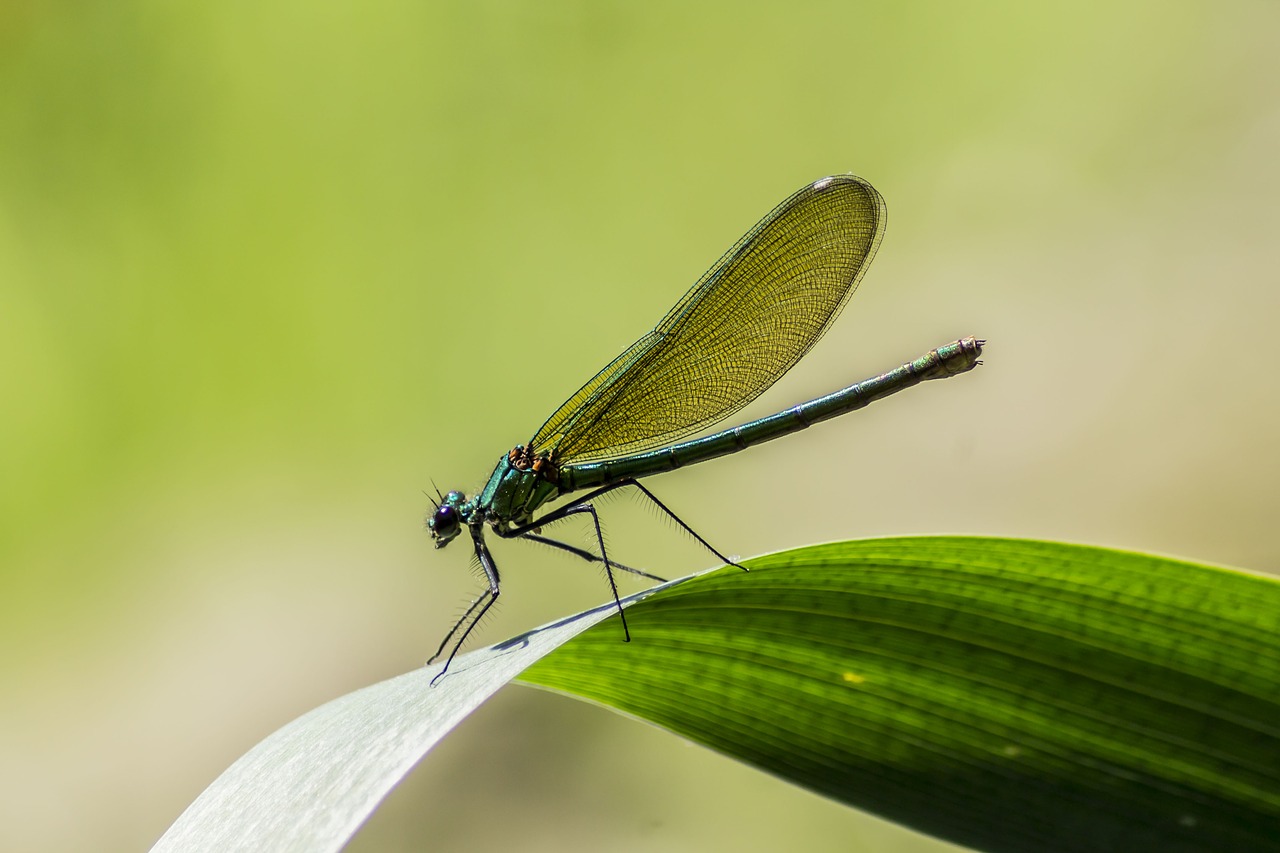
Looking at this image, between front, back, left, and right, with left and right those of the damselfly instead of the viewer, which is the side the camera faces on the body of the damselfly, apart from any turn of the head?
left
